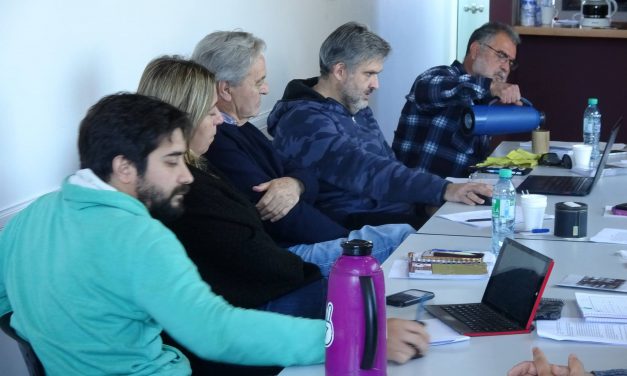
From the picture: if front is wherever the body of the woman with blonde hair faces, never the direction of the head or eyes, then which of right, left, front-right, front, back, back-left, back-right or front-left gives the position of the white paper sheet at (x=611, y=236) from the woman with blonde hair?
front

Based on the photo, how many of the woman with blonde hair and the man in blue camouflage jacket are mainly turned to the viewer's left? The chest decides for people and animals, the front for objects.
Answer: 0

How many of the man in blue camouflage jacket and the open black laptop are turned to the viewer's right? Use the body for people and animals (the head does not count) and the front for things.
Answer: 1

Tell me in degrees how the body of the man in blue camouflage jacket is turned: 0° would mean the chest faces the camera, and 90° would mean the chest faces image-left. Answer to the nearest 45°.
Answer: approximately 270°

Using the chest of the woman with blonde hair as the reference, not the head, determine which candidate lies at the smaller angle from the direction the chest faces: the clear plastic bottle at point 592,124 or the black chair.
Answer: the clear plastic bottle

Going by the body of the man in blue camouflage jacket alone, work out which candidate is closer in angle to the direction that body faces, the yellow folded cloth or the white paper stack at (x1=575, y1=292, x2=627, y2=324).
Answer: the yellow folded cloth

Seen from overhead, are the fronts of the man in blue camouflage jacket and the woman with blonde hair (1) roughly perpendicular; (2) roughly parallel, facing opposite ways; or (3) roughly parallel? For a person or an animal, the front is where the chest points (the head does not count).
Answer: roughly parallel

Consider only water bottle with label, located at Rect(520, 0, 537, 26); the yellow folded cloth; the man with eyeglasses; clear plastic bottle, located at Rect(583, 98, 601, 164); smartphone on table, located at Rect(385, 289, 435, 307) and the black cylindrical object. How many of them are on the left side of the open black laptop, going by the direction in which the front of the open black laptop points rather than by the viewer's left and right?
2

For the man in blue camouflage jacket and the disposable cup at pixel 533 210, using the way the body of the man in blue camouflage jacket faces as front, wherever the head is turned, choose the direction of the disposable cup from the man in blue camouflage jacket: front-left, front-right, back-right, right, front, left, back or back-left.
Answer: front-right

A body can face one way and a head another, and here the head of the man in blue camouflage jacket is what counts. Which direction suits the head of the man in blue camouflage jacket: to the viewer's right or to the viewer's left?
to the viewer's right

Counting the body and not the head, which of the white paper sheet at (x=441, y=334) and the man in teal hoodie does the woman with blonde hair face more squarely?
the white paper sheet

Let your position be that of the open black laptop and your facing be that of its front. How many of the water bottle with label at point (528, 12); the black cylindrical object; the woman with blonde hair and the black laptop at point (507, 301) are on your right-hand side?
1

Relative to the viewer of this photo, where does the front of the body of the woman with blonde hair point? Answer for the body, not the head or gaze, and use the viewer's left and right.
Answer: facing to the right of the viewer

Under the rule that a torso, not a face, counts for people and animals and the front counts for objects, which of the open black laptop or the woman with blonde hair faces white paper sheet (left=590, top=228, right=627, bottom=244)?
the woman with blonde hair

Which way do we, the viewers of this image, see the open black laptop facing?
facing to the left of the viewer

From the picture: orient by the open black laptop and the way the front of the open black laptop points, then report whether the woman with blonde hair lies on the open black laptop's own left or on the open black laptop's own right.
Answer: on the open black laptop's own left

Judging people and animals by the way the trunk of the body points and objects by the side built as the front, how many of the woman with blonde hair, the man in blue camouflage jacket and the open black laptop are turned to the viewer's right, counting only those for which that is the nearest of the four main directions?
2
